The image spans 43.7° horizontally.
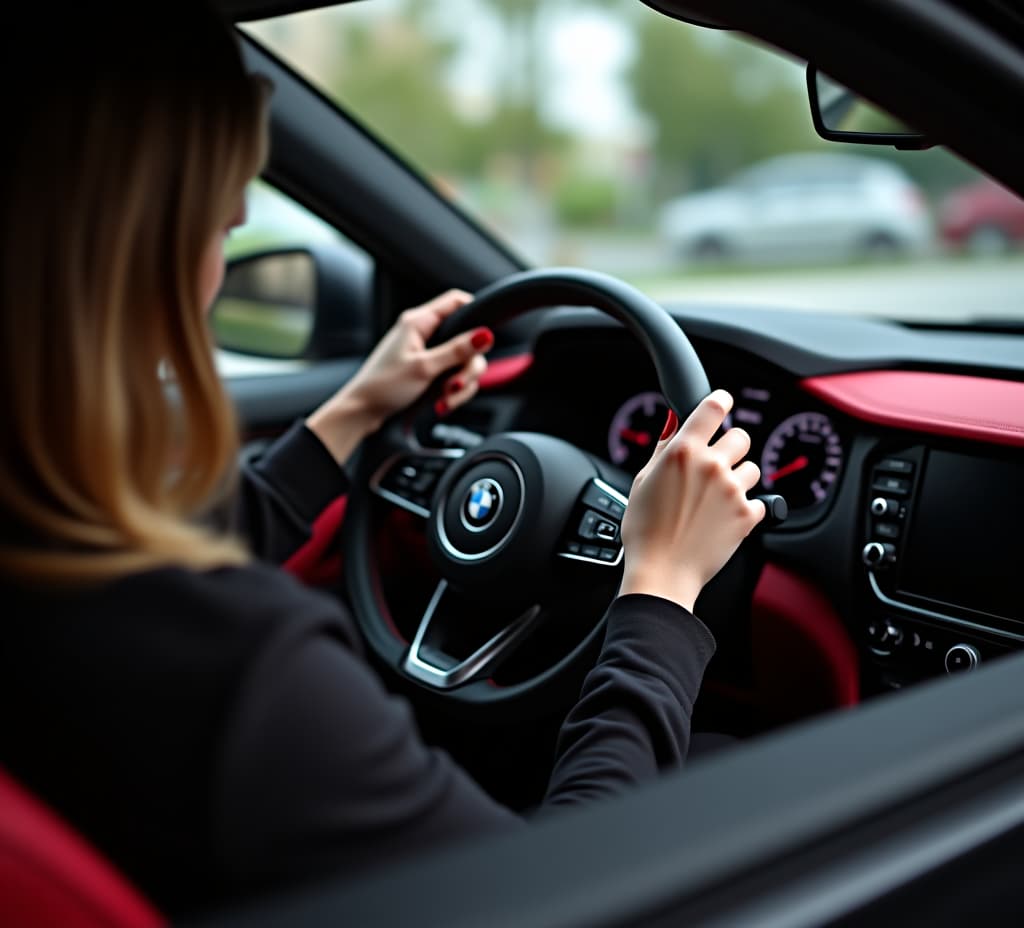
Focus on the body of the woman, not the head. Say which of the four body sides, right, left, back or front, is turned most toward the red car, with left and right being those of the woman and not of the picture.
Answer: front

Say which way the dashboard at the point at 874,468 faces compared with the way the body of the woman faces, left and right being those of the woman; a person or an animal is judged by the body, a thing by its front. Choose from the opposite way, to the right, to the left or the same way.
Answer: the opposite way

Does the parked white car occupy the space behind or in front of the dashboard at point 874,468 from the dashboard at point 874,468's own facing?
behind

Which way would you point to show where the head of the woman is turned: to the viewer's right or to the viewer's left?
to the viewer's right

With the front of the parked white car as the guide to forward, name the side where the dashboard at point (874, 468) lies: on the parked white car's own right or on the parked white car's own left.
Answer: on the parked white car's own left

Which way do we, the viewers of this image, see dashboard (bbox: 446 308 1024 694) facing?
facing the viewer and to the left of the viewer

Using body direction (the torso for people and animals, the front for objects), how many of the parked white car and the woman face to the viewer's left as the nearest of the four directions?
1

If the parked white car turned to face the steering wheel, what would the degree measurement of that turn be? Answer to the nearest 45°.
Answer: approximately 90° to its left

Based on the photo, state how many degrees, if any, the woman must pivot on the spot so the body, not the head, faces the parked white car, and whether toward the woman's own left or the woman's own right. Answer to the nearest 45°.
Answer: approximately 45° to the woman's own left

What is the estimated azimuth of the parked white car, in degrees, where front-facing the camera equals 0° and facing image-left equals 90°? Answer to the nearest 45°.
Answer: approximately 90°

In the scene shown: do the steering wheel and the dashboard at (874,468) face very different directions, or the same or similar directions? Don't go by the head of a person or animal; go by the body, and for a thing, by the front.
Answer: same or similar directions

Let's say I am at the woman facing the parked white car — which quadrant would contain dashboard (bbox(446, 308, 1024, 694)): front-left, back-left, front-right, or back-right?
front-right

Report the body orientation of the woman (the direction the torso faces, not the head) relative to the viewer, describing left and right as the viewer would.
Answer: facing away from the viewer and to the right of the viewer

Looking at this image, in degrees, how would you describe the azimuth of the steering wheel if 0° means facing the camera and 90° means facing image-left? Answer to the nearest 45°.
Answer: approximately 45°

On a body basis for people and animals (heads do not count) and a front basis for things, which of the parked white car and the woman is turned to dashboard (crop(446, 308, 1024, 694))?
the woman
